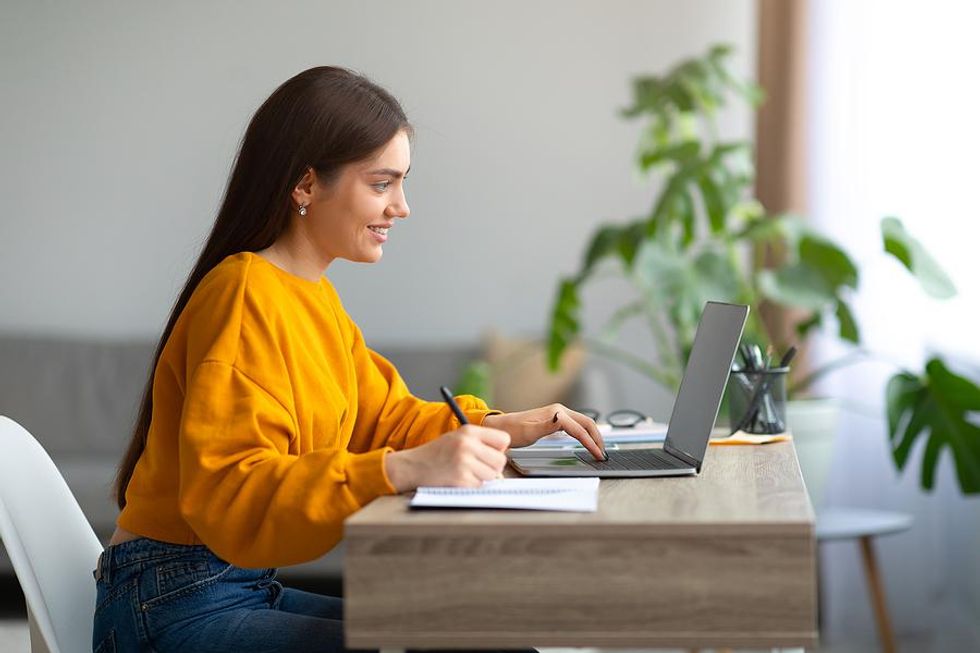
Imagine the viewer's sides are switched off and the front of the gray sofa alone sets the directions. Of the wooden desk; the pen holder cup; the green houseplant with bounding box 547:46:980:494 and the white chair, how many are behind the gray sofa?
0

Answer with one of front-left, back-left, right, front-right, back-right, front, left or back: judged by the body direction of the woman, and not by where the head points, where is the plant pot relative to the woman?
front-left

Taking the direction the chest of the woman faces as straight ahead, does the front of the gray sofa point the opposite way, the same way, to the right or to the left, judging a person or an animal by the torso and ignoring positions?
to the right

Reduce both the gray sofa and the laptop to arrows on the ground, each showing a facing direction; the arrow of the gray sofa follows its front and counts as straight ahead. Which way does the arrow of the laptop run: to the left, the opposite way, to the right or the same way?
to the right

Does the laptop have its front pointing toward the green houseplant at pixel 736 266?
no

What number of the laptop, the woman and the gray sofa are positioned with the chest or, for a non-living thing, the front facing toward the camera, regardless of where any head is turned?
1

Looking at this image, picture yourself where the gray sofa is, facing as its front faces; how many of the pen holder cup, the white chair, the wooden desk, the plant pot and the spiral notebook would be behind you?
0

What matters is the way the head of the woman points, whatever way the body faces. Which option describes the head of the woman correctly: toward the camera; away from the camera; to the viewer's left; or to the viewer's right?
to the viewer's right

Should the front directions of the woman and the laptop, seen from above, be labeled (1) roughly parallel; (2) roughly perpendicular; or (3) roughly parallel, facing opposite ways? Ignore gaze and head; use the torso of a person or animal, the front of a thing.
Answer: roughly parallel, facing opposite ways

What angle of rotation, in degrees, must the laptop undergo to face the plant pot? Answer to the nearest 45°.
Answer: approximately 90° to its right

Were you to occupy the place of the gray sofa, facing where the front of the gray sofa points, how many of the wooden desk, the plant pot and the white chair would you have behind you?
0

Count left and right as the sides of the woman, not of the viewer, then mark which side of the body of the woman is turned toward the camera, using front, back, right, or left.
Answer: right

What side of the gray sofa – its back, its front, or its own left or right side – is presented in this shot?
front

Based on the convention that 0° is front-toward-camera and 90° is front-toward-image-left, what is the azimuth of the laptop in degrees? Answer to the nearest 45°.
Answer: approximately 90°

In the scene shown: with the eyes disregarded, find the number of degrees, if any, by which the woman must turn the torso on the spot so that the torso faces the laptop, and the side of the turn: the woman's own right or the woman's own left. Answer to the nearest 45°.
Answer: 0° — they already face it

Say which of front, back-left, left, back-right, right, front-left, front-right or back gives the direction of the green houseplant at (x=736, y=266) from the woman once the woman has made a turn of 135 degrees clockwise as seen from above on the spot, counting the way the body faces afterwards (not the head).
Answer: back

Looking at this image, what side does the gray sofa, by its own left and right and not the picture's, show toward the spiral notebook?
front

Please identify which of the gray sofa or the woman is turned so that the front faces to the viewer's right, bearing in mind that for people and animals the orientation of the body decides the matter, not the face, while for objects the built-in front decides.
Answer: the woman

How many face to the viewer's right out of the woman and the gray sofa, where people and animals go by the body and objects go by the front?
1
